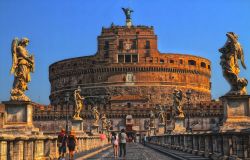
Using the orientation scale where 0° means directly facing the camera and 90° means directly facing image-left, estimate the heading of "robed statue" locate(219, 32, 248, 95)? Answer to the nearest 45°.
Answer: approximately 45°

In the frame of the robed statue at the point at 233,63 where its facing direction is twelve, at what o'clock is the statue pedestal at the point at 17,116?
The statue pedestal is roughly at 1 o'clock from the robed statue.

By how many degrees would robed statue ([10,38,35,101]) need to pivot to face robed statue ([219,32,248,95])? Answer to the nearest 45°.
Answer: approximately 45° to its left

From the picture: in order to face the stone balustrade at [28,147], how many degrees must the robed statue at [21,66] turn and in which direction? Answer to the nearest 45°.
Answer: approximately 45° to its right
